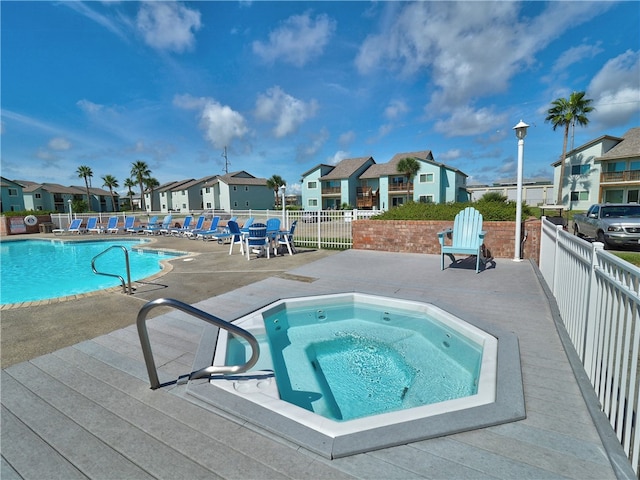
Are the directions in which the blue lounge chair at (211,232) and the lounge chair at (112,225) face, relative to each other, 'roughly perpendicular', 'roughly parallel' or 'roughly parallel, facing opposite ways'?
roughly parallel

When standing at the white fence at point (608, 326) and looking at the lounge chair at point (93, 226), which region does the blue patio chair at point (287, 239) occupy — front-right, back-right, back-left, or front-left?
front-right

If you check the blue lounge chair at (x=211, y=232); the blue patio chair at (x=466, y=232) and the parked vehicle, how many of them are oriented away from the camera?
0

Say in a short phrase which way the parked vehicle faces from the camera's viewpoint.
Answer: facing the viewer and to the right of the viewer

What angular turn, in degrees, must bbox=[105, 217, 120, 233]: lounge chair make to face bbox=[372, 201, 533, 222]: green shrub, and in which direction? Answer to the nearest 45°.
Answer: approximately 90° to its left

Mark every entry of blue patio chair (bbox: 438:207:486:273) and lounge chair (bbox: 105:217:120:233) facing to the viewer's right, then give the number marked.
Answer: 0

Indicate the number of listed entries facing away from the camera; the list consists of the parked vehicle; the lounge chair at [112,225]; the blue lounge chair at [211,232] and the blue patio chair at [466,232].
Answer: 0

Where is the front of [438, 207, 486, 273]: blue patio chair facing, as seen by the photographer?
facing the viewer and to the left of the viewer

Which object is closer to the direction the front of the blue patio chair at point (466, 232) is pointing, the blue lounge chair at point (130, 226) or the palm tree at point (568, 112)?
the blue lounge chair

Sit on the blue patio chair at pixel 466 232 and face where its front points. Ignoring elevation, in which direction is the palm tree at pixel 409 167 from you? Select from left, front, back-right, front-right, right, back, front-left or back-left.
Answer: back-right

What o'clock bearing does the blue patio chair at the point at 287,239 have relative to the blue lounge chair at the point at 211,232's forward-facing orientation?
The blue patio chair is roughly at 10 o'clock from the blue lounge chair.
